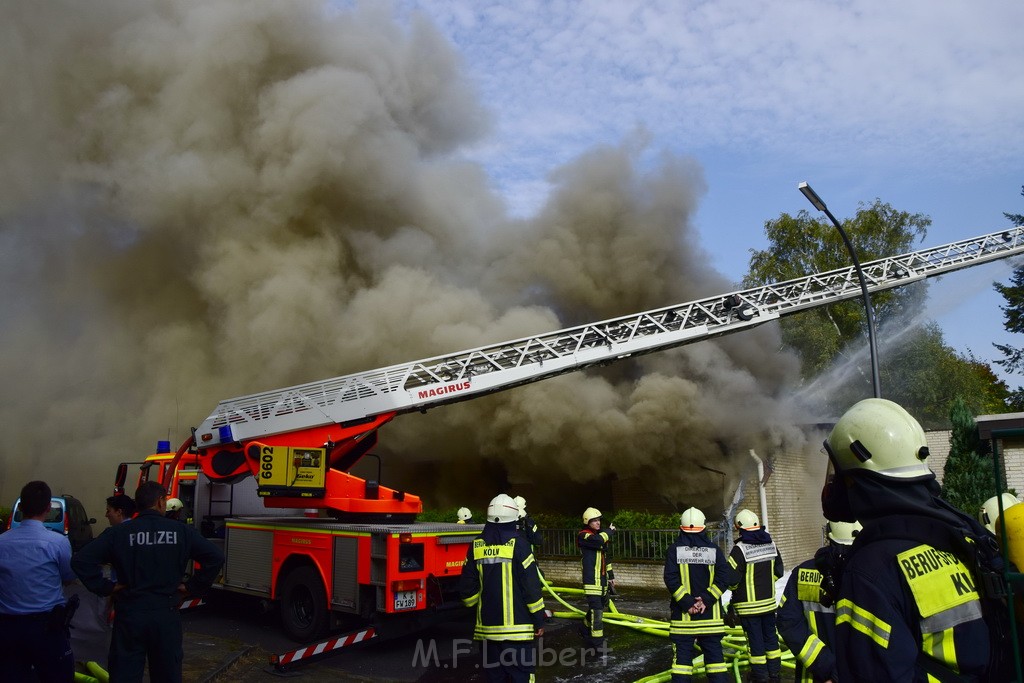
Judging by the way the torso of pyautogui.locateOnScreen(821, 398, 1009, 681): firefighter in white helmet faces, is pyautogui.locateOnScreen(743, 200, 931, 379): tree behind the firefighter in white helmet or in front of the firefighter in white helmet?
in front

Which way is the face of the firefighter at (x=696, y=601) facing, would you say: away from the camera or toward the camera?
away from the camera

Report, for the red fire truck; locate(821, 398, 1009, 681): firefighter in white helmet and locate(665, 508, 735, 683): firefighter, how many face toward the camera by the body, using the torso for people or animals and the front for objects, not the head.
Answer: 0

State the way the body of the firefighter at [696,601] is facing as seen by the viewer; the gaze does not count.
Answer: away from the camera

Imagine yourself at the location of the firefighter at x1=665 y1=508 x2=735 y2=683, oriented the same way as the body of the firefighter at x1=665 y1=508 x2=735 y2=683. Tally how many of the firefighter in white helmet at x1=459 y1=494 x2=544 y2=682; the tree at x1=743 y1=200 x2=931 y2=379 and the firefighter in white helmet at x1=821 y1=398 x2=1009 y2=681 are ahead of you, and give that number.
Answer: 1

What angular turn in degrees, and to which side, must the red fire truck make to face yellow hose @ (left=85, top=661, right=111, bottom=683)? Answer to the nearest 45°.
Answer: approximately 135° to its left

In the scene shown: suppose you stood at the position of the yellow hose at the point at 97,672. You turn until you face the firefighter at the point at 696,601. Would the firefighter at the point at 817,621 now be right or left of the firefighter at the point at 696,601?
right

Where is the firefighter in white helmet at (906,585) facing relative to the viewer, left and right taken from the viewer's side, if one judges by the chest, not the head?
facing away from the viewer and to the left of the viewer

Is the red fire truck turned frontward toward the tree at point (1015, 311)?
no

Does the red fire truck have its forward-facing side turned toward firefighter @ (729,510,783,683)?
no

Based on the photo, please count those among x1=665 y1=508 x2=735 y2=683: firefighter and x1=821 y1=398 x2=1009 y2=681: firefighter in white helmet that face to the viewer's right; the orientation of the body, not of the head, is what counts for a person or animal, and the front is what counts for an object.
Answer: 0

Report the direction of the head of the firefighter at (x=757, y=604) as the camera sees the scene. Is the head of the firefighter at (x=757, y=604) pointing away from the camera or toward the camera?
away from the camera

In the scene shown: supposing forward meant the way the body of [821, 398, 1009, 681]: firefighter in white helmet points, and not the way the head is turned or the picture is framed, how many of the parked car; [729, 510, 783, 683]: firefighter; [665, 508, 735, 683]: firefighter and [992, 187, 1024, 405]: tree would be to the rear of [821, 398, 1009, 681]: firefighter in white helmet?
0

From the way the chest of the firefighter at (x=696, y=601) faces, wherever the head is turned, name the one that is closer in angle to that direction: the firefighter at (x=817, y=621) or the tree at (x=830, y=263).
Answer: the tree

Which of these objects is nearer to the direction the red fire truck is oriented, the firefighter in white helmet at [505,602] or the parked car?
the parked car

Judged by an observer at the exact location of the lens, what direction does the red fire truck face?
facing away from the viewer and to the left of the viewer

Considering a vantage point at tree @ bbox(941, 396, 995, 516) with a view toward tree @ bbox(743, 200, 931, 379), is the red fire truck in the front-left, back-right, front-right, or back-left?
back-left

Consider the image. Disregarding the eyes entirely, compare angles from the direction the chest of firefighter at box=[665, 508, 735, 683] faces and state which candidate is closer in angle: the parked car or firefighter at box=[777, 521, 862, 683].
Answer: the parked car

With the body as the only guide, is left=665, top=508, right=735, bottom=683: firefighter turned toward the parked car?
no
